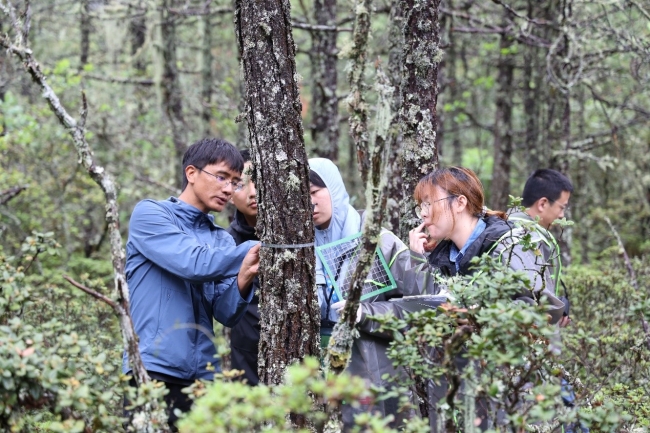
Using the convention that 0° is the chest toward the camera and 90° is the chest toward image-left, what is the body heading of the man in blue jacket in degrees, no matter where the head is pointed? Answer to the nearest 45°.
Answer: approximately 315°

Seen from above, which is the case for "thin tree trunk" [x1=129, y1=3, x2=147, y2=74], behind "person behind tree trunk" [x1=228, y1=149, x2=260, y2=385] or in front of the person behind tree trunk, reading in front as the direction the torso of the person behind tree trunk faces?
behind

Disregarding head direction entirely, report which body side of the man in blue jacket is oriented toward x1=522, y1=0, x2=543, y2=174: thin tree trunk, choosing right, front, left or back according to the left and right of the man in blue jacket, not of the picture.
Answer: left

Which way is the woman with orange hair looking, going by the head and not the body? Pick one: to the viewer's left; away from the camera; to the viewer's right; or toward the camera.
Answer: to the viewer's left

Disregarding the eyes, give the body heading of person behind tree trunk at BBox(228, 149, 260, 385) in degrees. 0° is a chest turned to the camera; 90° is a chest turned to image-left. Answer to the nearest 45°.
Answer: approximately 315°

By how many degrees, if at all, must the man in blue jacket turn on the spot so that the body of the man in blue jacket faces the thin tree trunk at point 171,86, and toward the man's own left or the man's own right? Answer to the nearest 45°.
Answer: approximately 135° to the man's own left

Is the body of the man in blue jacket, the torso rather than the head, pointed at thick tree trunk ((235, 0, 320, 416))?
yes

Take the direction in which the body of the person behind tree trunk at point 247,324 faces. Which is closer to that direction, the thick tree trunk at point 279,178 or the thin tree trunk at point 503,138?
the thick tree trunk
